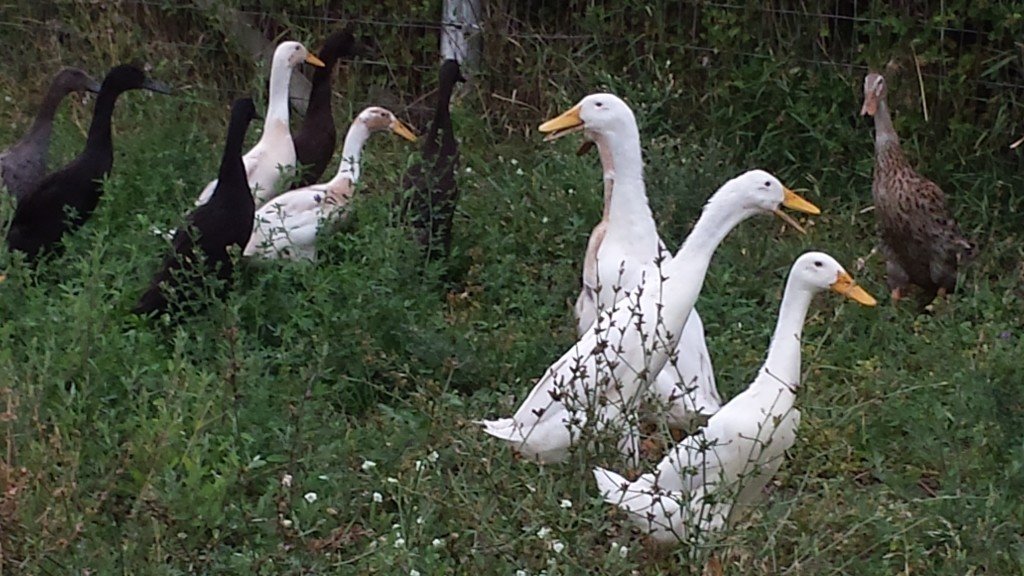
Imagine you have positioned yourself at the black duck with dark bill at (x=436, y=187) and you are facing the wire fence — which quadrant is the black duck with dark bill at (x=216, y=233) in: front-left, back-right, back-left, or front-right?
back-left

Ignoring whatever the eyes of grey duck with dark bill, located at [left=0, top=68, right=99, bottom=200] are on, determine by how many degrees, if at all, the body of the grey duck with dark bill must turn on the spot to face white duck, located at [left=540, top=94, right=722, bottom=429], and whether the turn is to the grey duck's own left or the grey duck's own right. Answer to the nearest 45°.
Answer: approximately 45° to the grey duck's own right

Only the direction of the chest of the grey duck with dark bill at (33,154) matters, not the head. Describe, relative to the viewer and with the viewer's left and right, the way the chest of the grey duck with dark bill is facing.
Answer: facing to the right of the viewer

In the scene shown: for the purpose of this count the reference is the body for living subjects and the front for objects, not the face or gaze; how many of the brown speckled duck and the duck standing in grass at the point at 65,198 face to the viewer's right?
1

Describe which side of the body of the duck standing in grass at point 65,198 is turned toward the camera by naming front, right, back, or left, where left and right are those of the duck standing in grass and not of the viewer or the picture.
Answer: right

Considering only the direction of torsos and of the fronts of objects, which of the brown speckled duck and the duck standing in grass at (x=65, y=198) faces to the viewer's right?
the duck standing in grass

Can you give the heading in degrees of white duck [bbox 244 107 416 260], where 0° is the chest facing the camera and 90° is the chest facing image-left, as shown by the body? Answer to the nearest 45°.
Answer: approximately 270°

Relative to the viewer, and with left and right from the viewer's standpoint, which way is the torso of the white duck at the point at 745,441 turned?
facing to the right of the viewer

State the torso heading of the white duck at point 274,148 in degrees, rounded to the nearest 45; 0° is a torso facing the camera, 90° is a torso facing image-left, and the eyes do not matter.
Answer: approximately 270°

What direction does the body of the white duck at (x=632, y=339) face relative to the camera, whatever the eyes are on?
to the viewer's right

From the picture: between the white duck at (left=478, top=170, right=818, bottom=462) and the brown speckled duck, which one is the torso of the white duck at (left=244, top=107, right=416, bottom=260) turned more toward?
the brown speckled duck

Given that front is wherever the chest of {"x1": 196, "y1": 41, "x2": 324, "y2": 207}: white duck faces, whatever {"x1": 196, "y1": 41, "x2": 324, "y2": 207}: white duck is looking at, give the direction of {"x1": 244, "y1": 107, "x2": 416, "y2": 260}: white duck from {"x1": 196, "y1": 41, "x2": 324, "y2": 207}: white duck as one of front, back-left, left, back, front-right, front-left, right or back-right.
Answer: right

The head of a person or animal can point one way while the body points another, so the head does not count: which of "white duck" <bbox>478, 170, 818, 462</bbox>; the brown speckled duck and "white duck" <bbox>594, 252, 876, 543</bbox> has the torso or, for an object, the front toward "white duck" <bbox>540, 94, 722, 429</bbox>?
the brown speckled duck

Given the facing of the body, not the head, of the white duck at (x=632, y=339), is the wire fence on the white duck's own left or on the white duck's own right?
on the white duck's own left

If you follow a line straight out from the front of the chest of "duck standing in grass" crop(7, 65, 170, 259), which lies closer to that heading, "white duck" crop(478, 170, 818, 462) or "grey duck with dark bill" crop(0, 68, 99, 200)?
the white duck
